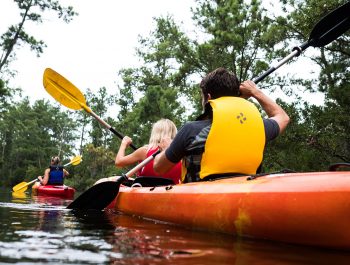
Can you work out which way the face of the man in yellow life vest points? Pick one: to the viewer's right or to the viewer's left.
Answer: to the viewer's left

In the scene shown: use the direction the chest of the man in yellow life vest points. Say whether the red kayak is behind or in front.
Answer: in front

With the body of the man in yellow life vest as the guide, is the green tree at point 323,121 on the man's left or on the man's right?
on the man's right

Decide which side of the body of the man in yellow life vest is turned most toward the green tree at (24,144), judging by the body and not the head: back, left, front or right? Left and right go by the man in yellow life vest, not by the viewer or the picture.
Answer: front

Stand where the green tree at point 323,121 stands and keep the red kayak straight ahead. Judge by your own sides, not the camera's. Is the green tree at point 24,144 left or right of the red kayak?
right

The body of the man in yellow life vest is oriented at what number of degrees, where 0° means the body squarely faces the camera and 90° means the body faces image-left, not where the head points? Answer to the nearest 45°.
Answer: approximately 135°

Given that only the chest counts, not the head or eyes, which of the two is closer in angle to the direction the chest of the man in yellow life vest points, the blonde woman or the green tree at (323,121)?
the blonde woman

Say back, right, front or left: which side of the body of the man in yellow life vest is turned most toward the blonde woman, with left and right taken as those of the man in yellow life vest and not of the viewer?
front
